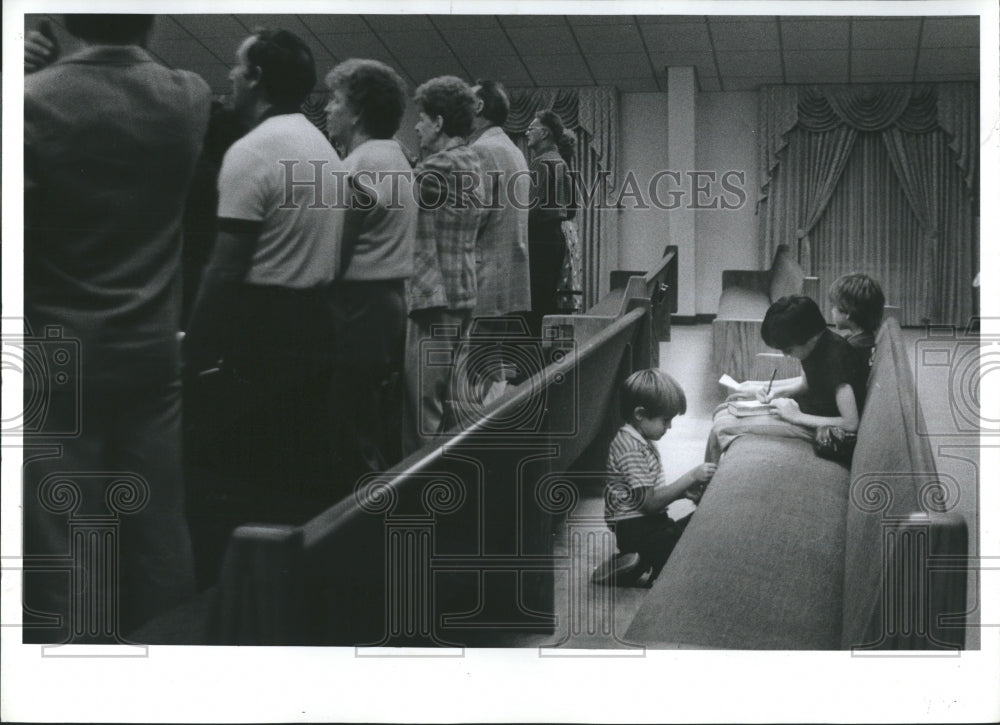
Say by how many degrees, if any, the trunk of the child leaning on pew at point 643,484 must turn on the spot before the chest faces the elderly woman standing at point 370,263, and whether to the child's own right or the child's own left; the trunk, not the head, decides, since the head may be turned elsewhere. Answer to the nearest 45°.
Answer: approximately 180°

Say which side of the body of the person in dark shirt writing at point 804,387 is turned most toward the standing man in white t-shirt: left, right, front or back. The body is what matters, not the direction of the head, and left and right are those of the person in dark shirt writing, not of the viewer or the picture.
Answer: front

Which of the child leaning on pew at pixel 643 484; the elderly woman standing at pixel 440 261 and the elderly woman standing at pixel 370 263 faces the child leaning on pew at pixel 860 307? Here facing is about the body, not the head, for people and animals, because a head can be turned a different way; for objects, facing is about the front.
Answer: the child leaning on pew at pixel 643 484

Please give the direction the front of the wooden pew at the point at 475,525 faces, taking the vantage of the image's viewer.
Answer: facing to the left of the viewer

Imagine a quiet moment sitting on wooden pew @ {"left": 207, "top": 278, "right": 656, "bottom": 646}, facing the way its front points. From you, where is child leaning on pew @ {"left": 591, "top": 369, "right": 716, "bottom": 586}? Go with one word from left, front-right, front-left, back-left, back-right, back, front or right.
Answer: back

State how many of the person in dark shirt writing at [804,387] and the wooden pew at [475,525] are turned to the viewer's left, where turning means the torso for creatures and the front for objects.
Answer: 2

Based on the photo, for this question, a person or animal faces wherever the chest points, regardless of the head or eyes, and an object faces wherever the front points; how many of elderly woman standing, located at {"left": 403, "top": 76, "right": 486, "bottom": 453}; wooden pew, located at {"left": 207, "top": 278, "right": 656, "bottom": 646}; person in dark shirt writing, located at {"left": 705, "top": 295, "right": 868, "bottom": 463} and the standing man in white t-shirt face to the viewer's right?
0

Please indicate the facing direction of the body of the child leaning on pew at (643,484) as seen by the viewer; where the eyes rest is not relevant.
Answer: to the viewer's right

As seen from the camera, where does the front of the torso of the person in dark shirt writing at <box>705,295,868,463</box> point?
to the viewer's left

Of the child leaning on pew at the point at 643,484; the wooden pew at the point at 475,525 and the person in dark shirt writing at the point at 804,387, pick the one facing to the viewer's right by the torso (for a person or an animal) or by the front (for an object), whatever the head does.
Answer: the child leaning on pew at the point at 643,484

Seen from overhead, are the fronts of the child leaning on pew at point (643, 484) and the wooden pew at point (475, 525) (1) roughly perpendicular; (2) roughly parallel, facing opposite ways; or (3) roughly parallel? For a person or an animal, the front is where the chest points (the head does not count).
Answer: roughly parallel, facing opposite ways

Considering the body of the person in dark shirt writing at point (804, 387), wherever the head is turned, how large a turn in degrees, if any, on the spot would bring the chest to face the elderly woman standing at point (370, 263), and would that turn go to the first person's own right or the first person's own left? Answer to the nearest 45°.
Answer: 0° — they already face them

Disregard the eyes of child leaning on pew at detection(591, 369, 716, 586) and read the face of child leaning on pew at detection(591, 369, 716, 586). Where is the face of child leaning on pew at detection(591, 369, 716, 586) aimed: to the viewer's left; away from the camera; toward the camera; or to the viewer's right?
to the viewer's right
